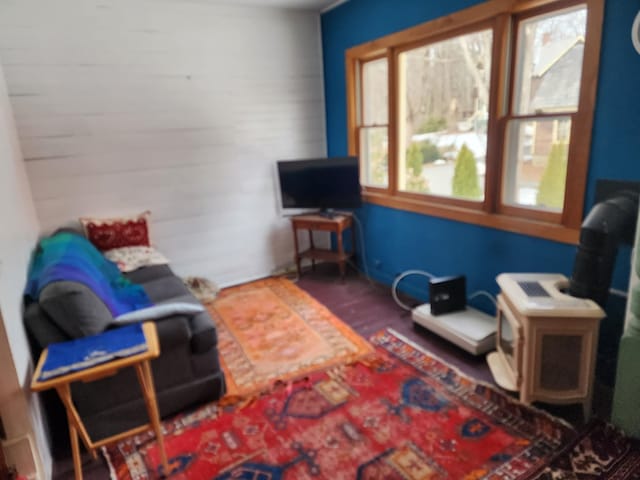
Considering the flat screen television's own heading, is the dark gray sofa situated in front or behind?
in front

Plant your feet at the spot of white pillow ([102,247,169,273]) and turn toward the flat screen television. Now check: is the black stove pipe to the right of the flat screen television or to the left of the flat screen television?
right

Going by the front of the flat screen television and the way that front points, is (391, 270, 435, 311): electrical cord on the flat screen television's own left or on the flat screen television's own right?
on the flat screen television's own left

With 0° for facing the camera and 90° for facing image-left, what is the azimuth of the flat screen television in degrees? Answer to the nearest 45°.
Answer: approximately 0°

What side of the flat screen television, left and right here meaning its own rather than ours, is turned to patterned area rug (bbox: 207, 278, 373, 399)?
front

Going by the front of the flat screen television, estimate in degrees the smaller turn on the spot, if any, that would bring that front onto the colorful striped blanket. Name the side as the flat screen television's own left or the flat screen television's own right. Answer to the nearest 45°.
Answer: approximately 45° to the flat screen television's own right

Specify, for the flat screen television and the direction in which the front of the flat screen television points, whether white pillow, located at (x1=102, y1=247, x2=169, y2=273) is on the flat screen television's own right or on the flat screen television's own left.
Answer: on the flat screen television's own right

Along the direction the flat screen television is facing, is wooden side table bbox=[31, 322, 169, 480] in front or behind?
in front
